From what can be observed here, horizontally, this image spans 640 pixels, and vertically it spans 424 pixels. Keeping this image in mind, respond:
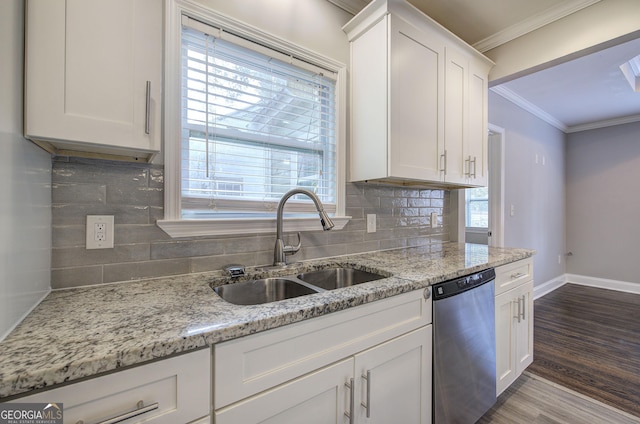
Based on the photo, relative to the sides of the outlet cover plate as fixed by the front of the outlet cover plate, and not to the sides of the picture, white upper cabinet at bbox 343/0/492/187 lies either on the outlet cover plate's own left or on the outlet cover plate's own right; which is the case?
on the outlet cover plate's own left

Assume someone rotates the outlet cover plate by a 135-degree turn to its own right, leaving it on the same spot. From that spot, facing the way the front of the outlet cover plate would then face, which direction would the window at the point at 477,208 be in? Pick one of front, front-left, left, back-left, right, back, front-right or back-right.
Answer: back-right

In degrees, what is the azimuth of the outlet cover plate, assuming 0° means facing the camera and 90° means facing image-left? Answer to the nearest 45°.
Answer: approximately 0°

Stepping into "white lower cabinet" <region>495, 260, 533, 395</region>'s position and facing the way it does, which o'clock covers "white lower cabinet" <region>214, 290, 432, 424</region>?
"white lower cabinet" <region>214, 290, 432, 424</region> is roughly at 2 o'clock from "white lower cabinet" <region>495, 260, 533, 395</region>.

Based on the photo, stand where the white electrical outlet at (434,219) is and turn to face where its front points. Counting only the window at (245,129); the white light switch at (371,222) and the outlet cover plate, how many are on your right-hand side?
3

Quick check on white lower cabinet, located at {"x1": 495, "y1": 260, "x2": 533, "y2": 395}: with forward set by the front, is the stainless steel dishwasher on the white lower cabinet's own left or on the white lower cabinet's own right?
on the white lower cabinet's own right

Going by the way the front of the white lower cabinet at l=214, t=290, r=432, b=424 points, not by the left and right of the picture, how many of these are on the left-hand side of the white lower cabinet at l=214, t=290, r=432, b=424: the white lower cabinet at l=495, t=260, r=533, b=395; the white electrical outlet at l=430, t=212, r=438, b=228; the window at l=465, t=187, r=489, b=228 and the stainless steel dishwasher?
4

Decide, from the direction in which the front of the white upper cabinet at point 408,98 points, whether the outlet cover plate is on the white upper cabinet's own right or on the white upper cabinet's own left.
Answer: on the white upper cabinet's own right
